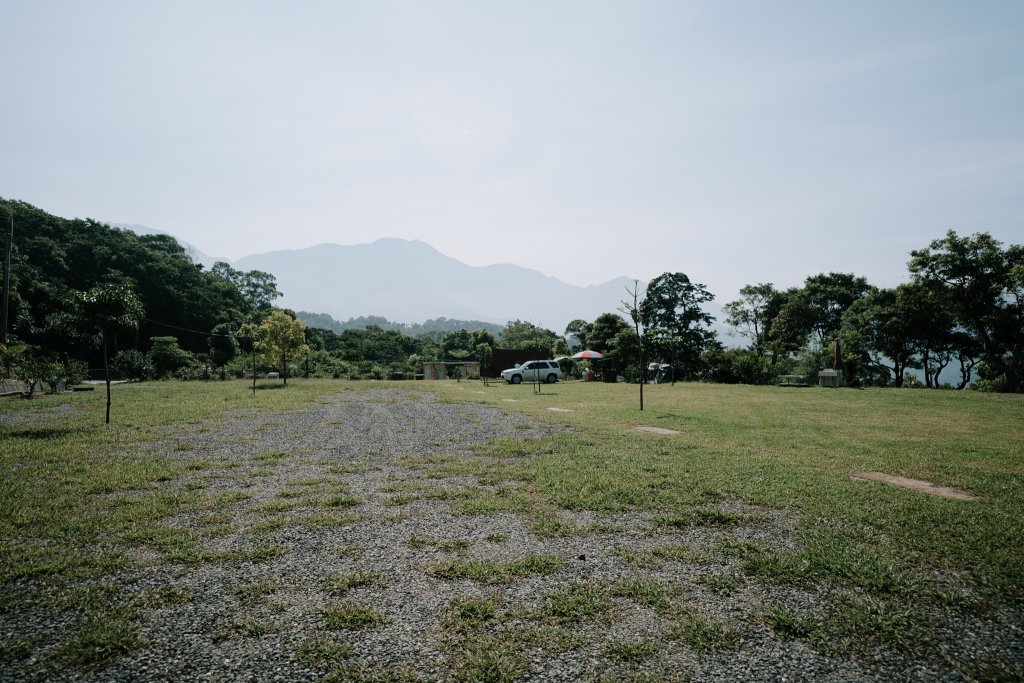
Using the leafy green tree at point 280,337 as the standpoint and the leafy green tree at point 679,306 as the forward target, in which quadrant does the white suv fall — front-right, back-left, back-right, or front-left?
front-right

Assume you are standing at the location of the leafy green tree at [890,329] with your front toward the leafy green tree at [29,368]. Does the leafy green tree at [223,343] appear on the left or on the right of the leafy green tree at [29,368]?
right

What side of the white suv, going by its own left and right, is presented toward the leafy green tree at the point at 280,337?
front

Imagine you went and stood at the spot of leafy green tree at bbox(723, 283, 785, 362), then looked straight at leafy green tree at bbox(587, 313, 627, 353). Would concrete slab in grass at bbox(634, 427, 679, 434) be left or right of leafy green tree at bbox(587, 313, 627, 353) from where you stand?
left

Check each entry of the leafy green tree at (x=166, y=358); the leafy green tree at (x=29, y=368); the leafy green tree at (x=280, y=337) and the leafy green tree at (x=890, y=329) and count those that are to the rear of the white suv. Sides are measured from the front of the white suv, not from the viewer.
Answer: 1

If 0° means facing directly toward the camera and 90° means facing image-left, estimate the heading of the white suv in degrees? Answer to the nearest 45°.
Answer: approximately 90°

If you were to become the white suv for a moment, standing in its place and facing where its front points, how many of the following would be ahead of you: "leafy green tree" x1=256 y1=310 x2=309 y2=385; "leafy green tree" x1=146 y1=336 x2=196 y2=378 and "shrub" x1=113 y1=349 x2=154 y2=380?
3

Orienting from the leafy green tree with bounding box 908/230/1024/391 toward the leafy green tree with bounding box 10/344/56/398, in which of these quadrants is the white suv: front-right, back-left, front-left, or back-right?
front-right

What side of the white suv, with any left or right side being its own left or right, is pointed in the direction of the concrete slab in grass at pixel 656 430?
left

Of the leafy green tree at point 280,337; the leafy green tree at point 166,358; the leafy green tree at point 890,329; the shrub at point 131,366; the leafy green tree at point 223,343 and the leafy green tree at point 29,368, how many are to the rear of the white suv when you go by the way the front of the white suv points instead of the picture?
1

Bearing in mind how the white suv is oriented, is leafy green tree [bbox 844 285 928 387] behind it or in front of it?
behind

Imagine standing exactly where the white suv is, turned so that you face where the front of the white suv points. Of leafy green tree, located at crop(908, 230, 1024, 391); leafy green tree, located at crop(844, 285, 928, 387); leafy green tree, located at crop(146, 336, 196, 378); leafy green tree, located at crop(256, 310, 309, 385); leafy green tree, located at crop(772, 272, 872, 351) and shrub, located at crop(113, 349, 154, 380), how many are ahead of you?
3

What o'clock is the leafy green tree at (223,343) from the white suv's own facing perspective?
The leafy green tree is roughly at 1 o'clock from the white suv.

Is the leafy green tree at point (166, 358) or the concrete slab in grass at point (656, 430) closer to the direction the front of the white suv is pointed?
the leafy green tree

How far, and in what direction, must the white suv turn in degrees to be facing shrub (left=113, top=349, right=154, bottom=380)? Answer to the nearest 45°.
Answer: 0° — it already faces it
